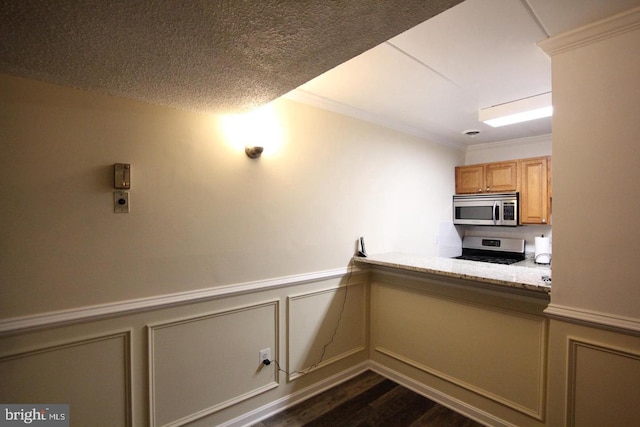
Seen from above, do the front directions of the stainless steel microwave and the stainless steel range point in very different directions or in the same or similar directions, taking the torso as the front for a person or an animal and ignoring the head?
same or similar directions

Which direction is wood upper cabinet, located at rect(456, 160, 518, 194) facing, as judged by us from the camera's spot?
facing the viewer

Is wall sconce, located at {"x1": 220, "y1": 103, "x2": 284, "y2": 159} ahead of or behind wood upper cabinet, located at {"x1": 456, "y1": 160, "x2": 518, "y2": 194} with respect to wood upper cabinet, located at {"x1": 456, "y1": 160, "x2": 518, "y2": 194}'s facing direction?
ahead

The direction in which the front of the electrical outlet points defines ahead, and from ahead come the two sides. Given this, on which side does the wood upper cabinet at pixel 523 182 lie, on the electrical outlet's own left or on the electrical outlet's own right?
on the electrical outlet's own left

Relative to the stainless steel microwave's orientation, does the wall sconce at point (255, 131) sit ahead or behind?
ahead

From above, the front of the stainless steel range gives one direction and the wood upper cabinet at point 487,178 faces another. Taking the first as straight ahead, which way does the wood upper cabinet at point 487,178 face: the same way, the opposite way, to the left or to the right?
the same way

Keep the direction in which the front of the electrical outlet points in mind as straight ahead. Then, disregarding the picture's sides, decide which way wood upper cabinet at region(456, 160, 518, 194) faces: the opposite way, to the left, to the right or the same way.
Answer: to the right

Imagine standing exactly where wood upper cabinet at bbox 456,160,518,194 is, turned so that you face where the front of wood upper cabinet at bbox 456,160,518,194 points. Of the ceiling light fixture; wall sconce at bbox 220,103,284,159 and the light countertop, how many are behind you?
0

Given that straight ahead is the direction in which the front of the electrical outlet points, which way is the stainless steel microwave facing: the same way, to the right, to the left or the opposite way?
to the right

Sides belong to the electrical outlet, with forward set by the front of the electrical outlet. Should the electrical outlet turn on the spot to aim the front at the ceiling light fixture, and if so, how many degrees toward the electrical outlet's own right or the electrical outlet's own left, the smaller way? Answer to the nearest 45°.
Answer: approximately 45° to the electrical outlet's own left

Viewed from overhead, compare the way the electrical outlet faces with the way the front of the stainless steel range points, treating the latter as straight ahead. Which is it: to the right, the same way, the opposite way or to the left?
to the left

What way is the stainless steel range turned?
toward the camera

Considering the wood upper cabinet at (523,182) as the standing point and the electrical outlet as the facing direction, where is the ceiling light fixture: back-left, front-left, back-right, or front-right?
front-left

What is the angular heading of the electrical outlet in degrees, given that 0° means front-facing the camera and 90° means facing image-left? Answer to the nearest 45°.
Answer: approximately 315°

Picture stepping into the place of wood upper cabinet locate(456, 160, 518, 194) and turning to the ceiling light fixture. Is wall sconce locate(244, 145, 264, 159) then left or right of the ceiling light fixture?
right

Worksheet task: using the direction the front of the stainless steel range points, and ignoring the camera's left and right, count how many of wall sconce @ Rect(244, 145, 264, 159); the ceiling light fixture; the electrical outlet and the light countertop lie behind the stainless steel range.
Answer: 0

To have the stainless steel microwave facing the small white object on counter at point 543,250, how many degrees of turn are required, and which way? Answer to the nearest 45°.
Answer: approximately 90° to its left
